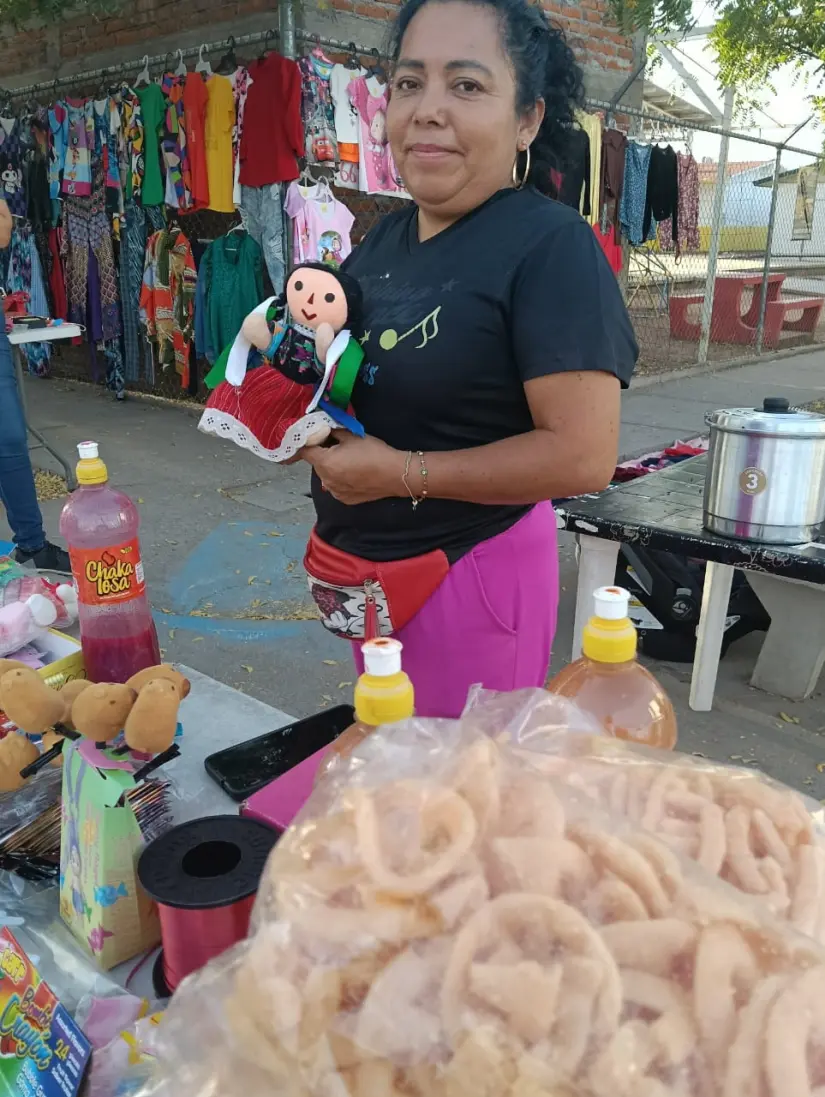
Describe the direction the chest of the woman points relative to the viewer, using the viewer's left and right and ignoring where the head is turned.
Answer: facing the viewer and to the left of the viewer

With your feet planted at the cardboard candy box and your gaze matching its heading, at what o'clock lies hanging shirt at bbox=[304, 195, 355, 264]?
The hanging shirt is roughly at 5 o'clock from the cardboard candy box.

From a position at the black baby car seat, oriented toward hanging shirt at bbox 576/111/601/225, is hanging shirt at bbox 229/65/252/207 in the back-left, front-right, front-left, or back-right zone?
front-left

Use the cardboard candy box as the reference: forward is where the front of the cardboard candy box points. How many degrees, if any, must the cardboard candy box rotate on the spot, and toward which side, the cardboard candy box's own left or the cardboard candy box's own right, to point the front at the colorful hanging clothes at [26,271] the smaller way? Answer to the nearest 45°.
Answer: approximately 135° to the cardboard candy box's own right

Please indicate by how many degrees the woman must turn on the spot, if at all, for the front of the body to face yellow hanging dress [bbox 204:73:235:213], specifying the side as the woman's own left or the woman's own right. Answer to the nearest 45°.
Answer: approximately 135° to the woman's own right

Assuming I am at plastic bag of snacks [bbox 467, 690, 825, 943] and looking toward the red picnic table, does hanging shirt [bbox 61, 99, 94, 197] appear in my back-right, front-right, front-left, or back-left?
front-left

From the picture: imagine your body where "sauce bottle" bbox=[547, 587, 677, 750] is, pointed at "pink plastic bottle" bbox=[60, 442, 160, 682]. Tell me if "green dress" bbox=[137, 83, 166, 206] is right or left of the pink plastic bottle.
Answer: right

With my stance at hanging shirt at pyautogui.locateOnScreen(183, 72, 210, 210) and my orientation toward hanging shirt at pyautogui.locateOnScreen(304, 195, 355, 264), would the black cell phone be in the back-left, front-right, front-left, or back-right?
front-right

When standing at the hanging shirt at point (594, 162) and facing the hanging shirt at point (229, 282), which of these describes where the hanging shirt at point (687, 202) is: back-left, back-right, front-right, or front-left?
back-right

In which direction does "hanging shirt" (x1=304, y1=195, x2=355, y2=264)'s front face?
toward the camera

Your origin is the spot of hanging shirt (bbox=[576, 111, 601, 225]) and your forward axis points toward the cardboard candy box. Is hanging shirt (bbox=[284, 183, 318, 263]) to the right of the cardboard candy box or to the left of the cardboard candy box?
right
